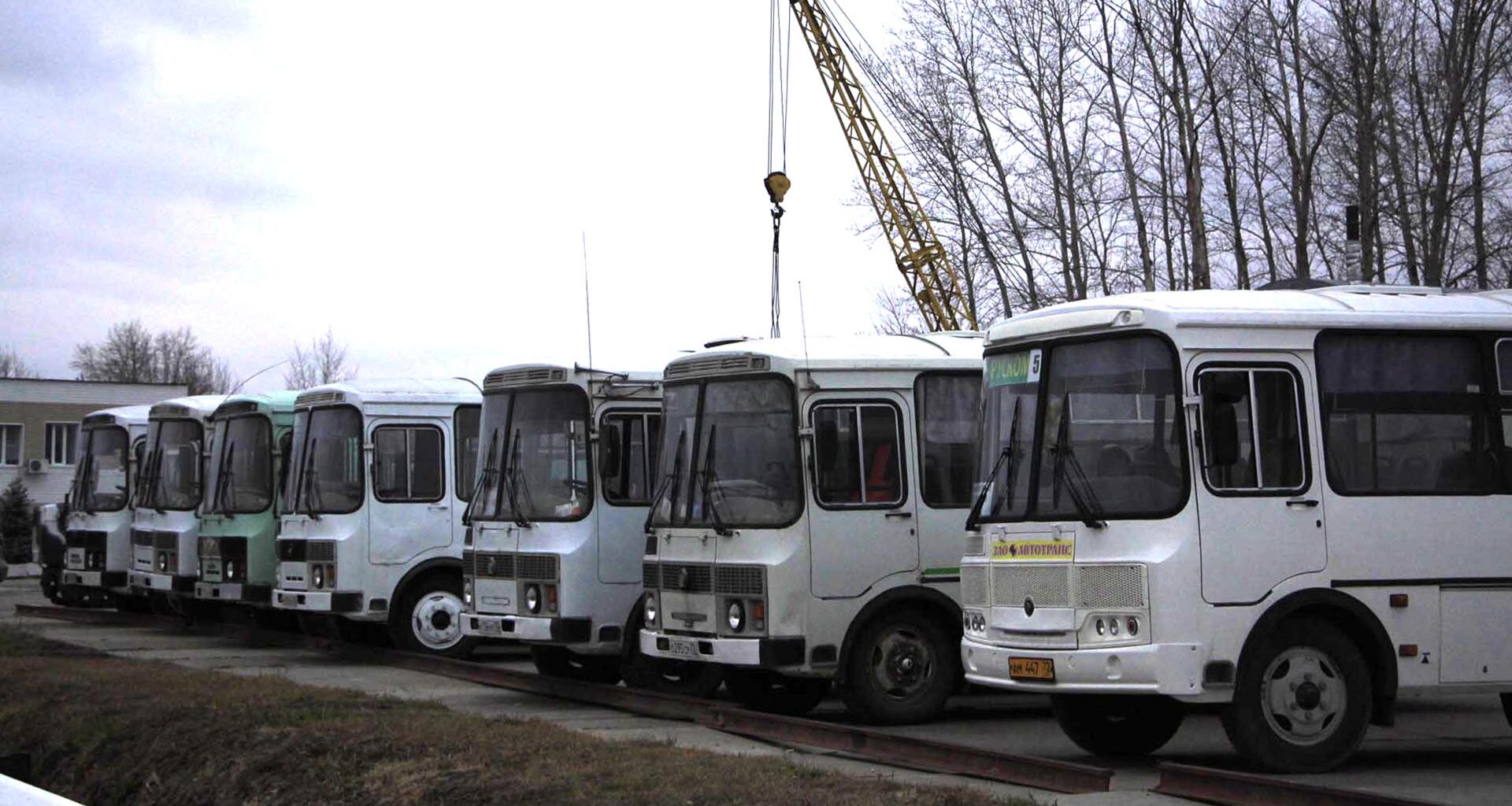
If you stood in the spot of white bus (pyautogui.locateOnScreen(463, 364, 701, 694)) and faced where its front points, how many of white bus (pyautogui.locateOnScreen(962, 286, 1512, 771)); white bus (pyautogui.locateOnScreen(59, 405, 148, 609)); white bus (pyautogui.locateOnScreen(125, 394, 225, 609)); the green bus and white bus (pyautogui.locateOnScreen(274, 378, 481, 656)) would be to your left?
1

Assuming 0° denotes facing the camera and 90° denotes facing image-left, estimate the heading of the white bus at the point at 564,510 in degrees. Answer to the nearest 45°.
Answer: approximately 45°

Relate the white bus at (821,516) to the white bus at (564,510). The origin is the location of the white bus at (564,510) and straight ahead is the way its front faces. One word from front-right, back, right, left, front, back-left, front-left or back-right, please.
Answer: left

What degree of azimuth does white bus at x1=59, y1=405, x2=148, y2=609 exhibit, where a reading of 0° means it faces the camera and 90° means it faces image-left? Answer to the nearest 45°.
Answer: approximately 45°

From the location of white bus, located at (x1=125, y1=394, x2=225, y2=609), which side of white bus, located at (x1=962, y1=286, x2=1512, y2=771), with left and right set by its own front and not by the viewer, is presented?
right

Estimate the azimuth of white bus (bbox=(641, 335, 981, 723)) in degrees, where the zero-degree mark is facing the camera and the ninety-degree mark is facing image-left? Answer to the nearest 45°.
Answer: approximately 45°

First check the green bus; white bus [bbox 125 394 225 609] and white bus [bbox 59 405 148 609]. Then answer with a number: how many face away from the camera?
0

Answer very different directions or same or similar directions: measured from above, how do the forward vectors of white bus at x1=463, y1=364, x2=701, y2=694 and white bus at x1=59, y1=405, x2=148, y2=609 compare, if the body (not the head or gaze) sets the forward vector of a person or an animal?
same or similar directions

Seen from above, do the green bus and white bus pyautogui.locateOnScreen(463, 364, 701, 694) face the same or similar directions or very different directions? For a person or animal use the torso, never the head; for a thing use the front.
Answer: same or similar directions

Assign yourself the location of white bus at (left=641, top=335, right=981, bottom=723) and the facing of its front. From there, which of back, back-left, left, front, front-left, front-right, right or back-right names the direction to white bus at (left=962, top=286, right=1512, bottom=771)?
left

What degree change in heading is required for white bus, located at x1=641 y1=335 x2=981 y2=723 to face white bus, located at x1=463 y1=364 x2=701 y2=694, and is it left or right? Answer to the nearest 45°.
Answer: approximately 90° to its right

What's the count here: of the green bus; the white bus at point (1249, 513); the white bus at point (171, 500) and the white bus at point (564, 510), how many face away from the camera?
0

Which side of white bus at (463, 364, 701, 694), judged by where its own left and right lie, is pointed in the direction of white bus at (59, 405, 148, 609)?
right

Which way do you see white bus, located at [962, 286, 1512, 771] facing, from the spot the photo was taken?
facing the viewer and to the left of the viewer

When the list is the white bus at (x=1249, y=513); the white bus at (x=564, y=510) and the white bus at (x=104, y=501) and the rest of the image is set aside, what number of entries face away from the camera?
0

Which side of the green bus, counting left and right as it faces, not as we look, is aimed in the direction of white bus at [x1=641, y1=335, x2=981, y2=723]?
left

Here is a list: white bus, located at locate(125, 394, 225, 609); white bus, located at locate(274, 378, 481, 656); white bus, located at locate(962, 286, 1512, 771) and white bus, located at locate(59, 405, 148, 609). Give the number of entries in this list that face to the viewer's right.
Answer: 0
